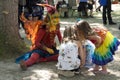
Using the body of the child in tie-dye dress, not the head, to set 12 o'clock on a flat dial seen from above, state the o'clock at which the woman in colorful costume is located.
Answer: The woman in colorful costume is roughly at 1 o'clock from the child in tie-dye dress.

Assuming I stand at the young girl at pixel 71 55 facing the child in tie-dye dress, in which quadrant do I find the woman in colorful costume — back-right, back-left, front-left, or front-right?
back-left

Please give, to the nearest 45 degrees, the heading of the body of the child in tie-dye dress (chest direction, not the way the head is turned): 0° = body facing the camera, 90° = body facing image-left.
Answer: approximately 90°
